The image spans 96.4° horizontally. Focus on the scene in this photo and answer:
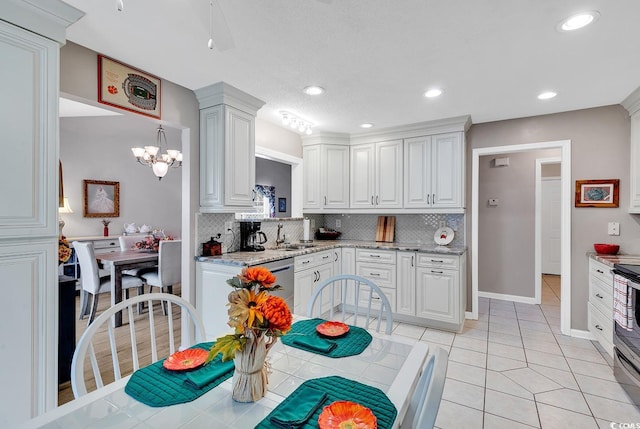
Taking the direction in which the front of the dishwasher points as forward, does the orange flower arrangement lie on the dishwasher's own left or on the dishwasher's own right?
on the dishwasher's own right

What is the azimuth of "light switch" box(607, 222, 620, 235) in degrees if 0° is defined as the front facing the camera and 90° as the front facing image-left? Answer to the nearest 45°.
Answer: approximately 0°

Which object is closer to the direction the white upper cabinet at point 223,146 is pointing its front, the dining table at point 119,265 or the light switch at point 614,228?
the light switch

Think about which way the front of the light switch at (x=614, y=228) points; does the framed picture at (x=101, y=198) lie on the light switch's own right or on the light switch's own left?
on the light switch's own right
